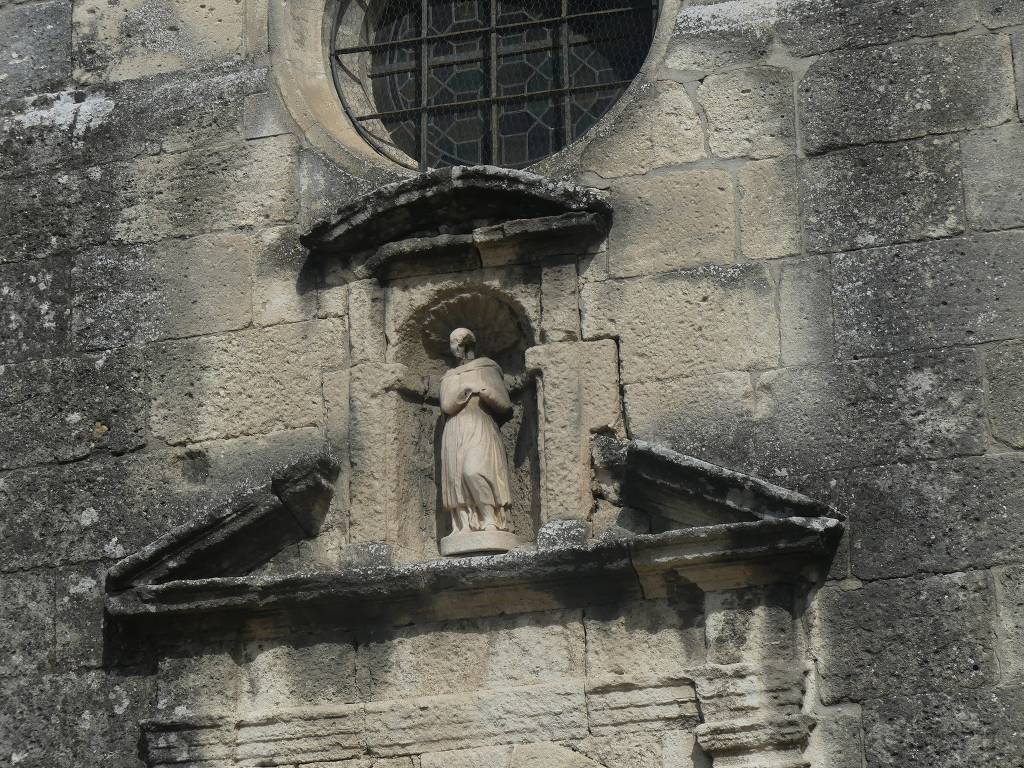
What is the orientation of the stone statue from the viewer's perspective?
toward the camera
